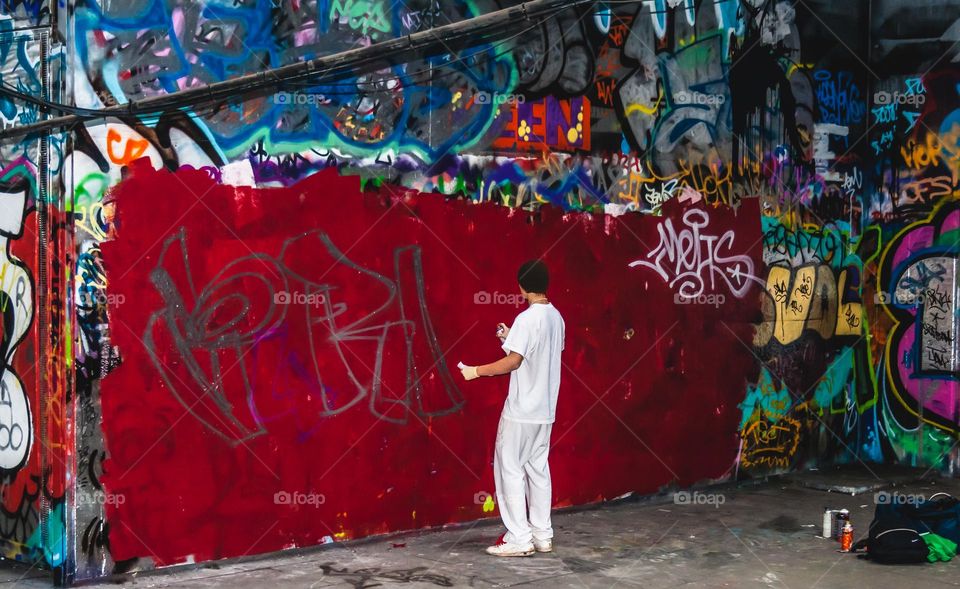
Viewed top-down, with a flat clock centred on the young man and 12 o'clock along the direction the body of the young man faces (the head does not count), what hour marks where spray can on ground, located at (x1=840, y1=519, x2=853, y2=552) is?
The spray can on ground is roughly at 4 o'clock from the young man.

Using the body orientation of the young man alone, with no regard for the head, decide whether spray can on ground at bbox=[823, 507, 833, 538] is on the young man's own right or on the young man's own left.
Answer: on the young man's own right

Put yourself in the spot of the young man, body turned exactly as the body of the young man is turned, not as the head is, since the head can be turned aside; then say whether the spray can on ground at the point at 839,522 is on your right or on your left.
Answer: on your right

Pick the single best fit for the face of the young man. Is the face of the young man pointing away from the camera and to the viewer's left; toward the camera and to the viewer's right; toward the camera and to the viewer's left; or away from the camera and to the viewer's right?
away from the camera and to the viewer's left

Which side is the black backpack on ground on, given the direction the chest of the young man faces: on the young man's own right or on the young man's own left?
on the young man's own right

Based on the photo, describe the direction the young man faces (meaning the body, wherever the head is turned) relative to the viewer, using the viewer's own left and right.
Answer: facing away from the viewer and to the left of the viewer
